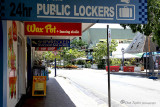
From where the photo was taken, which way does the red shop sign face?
toward the camera

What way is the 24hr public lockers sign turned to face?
toward the camera

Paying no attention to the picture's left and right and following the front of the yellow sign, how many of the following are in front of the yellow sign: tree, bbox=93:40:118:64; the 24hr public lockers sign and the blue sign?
1

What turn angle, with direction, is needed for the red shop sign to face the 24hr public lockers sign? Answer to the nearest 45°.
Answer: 0° — it already faces it

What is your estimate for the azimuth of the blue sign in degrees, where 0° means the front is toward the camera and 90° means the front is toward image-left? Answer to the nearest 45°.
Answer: approximately 0°

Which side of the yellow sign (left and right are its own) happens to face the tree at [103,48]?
back

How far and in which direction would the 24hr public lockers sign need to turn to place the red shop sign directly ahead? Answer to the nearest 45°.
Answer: approximately 180°

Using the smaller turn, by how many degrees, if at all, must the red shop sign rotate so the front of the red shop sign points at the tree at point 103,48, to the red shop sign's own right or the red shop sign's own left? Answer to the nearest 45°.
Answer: approximately 180°
